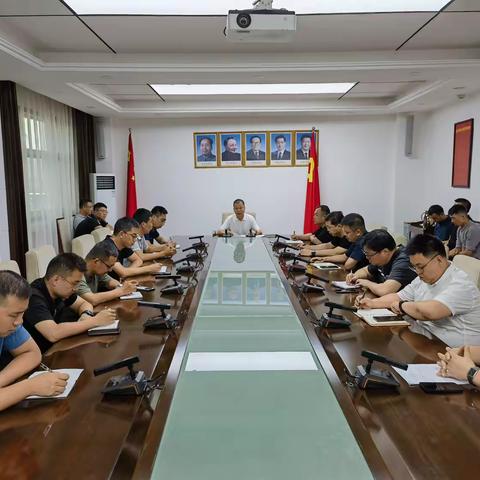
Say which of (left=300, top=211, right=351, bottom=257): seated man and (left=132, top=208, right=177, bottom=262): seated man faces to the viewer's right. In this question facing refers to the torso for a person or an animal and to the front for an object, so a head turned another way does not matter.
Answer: (left=132, top=208, right=177, bottom=262): seated man

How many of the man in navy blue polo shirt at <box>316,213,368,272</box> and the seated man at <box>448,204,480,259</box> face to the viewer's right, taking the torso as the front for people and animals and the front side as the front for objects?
0

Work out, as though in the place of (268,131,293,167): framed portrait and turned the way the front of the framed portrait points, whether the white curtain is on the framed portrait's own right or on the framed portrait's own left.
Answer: on the framed portrait's own right

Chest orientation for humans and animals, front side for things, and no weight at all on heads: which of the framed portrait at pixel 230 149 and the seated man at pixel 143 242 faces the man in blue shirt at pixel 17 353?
the framed portrait

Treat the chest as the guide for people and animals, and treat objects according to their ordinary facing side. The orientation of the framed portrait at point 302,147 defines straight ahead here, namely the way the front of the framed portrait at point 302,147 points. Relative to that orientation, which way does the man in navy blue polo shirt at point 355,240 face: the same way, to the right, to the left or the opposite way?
to the right

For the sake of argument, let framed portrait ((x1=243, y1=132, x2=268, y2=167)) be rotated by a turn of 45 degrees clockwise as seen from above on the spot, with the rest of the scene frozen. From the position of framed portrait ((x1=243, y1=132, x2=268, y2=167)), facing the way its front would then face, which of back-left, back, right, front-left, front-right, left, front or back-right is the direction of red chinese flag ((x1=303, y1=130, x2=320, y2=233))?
back-left

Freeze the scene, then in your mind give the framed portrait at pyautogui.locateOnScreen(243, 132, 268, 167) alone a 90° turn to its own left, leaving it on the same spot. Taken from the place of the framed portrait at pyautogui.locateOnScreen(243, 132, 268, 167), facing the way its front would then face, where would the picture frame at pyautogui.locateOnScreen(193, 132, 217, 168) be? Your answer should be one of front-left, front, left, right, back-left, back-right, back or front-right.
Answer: back

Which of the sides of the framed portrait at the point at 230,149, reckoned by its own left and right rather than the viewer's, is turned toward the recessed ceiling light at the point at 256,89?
front

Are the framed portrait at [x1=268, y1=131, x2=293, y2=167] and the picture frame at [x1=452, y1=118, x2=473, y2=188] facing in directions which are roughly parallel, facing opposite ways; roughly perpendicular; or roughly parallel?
roughly perpendicular

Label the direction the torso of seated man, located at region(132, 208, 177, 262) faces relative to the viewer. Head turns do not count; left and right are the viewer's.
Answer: facing to the right of the viewer

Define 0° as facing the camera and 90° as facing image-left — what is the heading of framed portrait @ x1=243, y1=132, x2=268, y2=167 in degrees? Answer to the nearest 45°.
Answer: approximately 0°

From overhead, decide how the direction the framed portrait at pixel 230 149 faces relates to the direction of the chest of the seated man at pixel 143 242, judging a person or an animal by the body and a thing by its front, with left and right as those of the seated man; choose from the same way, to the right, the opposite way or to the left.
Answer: to the right

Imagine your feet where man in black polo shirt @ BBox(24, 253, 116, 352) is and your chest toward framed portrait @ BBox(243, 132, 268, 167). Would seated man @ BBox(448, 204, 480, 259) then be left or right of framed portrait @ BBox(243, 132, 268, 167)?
right

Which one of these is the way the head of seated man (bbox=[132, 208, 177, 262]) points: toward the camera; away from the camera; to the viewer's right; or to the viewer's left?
to the viewer's right

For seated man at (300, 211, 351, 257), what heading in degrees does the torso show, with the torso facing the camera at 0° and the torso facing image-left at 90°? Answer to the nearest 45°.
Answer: approximately 90°

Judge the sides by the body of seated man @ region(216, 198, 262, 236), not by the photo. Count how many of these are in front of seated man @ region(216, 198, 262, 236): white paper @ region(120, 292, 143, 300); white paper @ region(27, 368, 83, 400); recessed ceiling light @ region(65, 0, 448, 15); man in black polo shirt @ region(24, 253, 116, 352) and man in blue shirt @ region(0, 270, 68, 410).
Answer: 5

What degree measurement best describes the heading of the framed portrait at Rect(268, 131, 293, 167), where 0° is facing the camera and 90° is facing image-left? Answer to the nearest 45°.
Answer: approximately 0°

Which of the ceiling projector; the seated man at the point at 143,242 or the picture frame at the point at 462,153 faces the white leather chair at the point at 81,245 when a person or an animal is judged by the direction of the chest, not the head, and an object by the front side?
the picture frame
